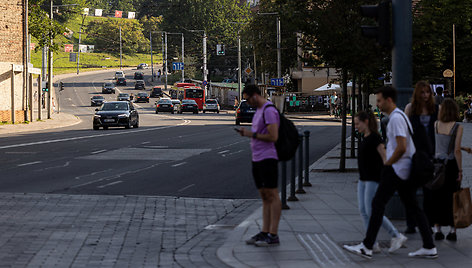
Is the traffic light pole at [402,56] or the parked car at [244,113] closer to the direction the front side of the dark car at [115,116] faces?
the traffic light pole

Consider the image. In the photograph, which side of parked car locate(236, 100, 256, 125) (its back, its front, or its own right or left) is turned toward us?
back

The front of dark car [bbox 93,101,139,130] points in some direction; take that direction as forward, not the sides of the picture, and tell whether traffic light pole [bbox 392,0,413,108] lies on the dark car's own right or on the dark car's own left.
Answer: on the dark car's own left

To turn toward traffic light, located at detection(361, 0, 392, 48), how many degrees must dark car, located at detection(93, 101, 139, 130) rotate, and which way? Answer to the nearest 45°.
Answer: approximately 45° to its left

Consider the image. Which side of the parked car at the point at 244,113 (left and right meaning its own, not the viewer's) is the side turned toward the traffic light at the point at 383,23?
back

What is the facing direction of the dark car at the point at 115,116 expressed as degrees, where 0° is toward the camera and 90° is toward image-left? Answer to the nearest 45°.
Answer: approximately 45°

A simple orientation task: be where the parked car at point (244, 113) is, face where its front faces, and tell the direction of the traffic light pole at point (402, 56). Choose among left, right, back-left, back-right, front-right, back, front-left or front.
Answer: back
